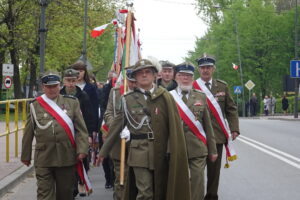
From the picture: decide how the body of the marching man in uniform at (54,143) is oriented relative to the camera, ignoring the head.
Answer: toward the camera

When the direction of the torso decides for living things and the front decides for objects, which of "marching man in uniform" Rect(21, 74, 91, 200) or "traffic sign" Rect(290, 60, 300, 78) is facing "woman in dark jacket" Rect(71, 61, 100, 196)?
the traffic sign

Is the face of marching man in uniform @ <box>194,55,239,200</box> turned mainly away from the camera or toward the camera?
toward the camera

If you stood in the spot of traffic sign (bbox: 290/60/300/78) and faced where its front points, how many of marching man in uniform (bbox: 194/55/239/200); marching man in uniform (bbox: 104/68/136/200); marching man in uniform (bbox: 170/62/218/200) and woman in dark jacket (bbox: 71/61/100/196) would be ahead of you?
4

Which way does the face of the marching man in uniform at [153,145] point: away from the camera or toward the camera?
toward the camera

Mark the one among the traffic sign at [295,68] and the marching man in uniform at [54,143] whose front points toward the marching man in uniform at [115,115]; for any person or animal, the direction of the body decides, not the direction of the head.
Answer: the traffic sign

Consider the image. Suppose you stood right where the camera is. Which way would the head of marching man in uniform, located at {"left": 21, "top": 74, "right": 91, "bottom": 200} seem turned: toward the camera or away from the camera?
toward the camera

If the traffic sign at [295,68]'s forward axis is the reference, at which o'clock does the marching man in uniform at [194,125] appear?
The marching man in uniform is roughly at 12 o'clock from the traffic sign.

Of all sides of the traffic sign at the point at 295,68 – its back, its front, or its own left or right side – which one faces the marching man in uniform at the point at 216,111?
front

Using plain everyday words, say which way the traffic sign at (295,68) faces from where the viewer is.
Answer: facing the viewer

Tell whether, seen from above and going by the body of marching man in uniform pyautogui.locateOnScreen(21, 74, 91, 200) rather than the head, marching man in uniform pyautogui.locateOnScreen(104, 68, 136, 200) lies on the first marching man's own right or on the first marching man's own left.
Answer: on the first marching man's own left

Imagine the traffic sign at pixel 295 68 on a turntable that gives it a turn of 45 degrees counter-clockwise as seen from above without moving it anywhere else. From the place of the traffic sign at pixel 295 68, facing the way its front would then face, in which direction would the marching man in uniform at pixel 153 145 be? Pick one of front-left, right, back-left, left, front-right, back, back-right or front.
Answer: front-right

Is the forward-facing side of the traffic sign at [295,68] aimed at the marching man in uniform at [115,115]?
yes

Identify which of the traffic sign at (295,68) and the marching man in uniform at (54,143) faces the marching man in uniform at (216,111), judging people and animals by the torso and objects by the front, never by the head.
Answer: the traffic sign

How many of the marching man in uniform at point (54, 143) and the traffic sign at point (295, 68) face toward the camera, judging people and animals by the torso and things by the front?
2

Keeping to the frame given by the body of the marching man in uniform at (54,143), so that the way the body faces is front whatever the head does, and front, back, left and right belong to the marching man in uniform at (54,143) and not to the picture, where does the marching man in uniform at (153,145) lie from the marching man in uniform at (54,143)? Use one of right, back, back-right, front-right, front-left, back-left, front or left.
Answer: front-left
